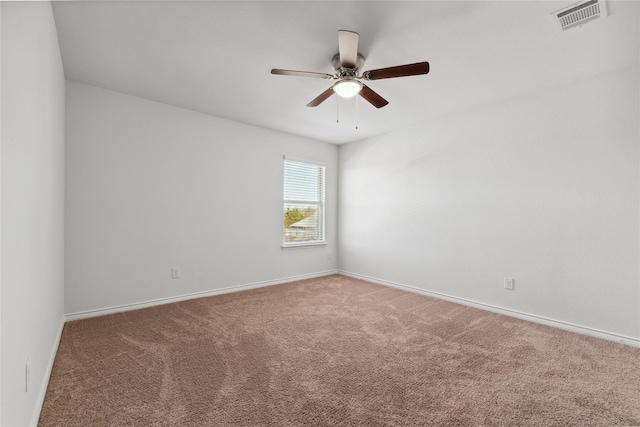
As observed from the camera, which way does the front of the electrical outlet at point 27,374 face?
facing to the right of the viewer

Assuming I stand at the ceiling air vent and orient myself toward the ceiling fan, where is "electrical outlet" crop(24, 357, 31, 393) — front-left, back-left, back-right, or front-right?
front-left

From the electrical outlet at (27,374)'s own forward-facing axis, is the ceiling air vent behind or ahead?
ahead
